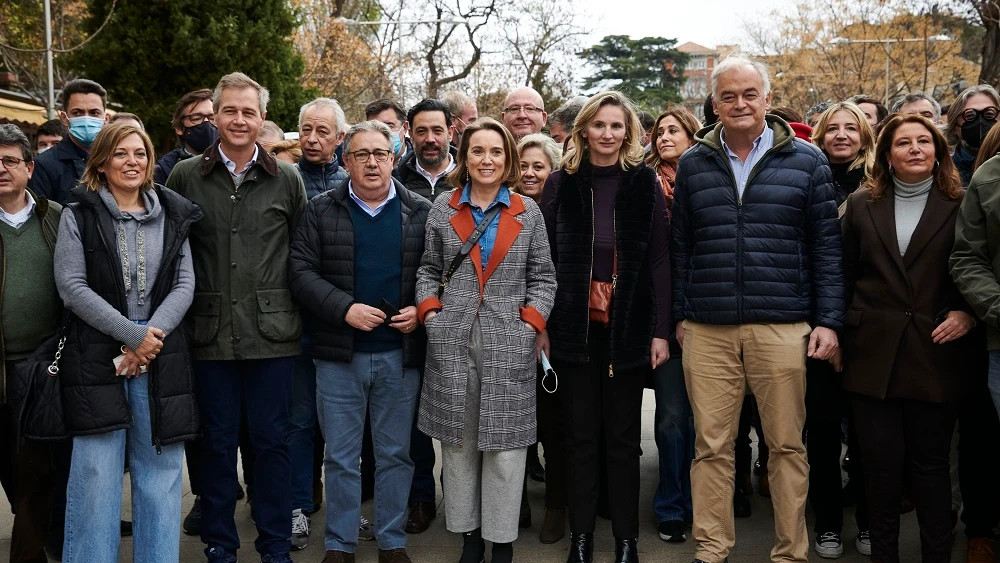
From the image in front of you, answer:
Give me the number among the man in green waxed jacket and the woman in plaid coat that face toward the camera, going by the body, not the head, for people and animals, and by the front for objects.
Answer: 2

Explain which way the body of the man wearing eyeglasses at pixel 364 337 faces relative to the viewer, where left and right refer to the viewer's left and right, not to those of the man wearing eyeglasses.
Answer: facing the viewer

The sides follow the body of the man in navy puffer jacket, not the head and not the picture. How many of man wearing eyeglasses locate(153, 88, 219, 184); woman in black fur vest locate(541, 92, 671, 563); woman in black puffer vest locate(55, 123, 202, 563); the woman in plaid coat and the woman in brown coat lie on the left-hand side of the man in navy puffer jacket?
1

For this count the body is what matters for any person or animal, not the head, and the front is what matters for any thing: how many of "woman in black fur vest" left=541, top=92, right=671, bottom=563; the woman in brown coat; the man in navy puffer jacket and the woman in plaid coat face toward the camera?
4

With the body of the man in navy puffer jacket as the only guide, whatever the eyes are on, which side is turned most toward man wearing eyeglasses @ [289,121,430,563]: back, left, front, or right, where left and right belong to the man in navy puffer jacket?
right

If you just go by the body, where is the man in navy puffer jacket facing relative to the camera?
toward the camera

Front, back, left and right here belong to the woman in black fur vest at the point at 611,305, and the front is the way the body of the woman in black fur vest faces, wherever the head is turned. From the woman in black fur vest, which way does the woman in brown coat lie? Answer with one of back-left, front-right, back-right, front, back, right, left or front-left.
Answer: left

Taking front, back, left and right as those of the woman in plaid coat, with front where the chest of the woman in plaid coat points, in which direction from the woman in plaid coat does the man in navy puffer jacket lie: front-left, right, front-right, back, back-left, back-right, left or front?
left

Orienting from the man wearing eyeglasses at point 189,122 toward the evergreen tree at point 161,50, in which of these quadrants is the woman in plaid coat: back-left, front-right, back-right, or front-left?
back-right

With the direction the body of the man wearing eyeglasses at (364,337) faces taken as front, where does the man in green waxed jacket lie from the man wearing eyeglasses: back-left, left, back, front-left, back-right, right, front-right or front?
right

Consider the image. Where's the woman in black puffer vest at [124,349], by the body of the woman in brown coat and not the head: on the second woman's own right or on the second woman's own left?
on the second woman's own right

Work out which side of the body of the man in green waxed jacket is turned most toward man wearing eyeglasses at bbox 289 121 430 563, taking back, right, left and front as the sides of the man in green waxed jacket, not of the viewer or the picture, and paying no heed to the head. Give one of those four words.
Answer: left

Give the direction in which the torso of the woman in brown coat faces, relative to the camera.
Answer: toward the camera
